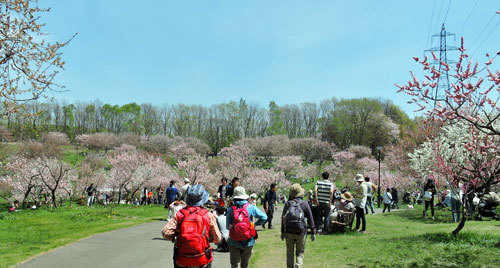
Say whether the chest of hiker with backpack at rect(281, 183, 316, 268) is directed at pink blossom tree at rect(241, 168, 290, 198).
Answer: yes

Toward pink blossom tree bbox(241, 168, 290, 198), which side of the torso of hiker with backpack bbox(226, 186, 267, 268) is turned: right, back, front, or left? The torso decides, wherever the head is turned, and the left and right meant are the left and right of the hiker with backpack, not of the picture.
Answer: front

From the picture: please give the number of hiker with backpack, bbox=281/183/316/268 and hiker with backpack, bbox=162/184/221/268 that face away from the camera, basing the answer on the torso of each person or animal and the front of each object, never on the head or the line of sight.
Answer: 2

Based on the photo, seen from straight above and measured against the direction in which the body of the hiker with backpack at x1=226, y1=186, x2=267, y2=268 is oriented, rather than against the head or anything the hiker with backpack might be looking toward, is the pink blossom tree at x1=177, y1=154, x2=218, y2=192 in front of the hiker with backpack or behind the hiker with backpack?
in front

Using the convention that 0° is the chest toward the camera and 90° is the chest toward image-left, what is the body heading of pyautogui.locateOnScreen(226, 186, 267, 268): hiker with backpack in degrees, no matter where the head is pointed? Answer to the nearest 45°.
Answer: approximately 180°

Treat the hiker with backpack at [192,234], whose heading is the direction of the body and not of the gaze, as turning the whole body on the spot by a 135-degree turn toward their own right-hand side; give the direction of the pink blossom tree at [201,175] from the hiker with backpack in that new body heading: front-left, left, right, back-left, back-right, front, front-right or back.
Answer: back-left

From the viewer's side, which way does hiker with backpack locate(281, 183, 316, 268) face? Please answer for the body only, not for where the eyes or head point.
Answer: away from the camera

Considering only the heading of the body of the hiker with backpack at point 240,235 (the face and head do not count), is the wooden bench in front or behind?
in front

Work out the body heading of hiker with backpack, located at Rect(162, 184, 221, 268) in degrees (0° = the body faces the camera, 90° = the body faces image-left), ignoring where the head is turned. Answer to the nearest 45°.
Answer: approximately 180°

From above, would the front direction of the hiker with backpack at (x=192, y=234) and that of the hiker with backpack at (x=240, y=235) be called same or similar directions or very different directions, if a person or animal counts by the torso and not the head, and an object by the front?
same or similar directions

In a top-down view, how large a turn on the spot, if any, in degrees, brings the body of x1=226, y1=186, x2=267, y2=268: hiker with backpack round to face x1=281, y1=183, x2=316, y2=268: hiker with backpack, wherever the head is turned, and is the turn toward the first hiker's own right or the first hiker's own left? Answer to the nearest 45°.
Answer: approximately 45° to the first hiker's own right

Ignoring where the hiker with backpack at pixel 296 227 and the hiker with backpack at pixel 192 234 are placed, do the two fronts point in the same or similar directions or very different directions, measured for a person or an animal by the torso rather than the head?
same or similar directions

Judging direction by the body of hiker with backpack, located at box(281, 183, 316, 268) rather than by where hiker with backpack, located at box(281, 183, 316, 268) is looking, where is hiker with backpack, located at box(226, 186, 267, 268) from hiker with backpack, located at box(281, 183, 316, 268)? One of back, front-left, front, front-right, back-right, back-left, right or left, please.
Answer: back-left
